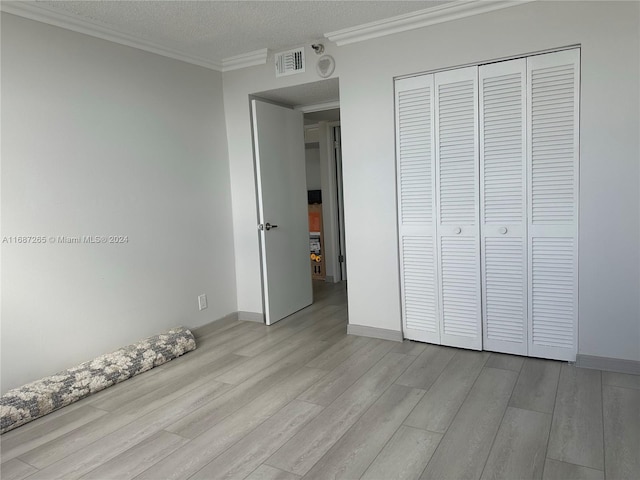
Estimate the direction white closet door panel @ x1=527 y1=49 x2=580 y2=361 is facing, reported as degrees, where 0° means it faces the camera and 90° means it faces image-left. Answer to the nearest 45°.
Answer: approximately 0°

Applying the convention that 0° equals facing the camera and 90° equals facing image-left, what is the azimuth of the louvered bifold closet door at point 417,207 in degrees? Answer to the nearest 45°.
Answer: approximately 0°

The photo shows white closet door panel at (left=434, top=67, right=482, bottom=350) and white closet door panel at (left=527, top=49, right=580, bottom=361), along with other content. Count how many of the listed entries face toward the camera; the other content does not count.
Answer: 2

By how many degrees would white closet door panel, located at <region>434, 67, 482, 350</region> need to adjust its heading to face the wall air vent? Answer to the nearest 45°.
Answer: approximately 90° to its right

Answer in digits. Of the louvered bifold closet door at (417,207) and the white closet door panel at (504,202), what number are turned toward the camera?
2

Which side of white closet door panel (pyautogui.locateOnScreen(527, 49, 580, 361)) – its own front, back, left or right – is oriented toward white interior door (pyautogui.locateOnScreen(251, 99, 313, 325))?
right
